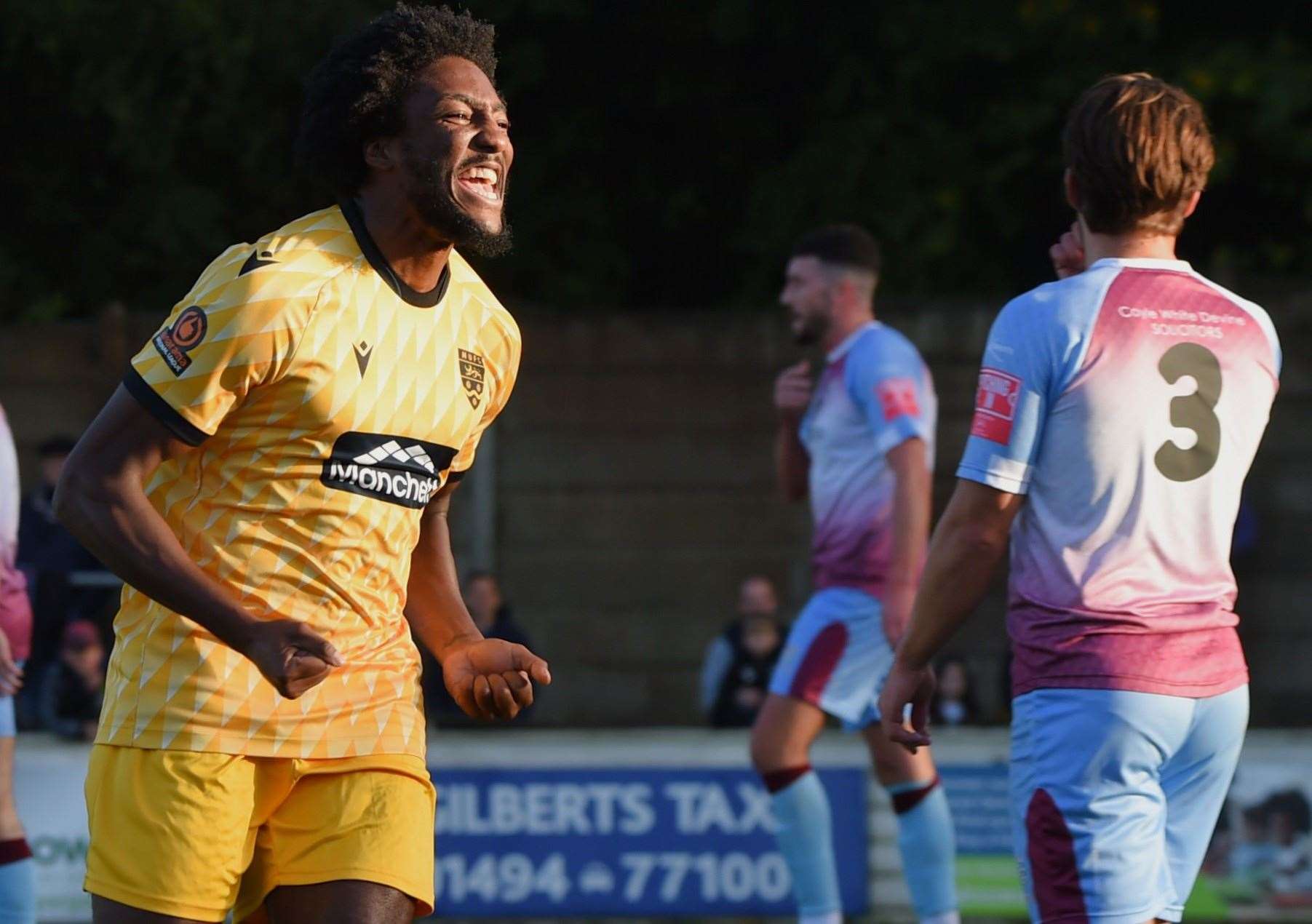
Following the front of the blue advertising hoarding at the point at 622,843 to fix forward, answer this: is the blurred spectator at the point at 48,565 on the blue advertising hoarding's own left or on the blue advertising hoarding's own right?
on the blue advertising hoarding's own right

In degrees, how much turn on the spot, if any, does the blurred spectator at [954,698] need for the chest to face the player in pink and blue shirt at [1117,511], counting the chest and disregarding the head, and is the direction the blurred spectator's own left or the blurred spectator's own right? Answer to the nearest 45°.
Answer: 0° — they already face them

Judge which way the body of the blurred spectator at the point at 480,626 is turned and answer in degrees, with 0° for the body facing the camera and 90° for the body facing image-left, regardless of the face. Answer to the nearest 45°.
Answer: approximately 0°

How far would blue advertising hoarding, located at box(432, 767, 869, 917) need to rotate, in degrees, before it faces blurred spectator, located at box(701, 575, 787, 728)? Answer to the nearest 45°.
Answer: approximately 135° to its left

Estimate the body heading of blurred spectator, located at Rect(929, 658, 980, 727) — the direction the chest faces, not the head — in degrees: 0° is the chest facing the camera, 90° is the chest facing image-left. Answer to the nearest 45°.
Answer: approximately 0°

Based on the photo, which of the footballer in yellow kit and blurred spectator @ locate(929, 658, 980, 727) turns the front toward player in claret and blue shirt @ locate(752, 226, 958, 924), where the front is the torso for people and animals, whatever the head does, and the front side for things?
the blurred spectator

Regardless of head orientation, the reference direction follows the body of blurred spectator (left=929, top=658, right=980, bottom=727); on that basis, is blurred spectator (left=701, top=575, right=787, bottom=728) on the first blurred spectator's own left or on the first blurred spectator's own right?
on the first blurred spectator's own right

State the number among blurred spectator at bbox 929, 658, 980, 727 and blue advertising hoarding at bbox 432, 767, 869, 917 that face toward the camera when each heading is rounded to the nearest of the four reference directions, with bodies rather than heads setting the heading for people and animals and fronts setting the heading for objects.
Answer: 2
